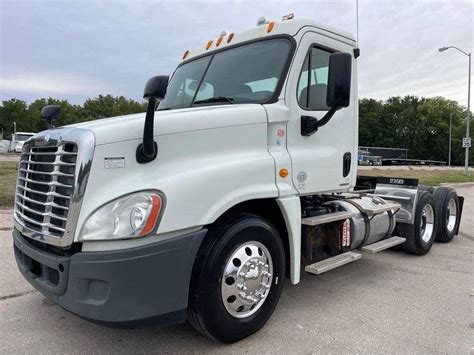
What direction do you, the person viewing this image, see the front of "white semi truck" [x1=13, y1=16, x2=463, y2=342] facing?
facing the viewer and to the left of the viewer
